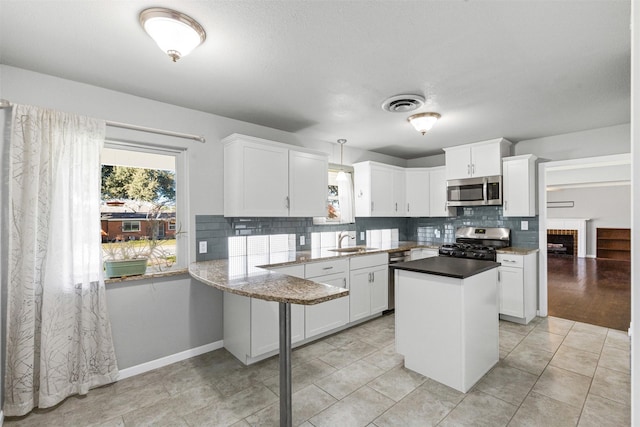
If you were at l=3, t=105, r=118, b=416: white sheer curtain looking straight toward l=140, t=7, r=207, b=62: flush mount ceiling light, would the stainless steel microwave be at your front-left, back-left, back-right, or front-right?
front-left

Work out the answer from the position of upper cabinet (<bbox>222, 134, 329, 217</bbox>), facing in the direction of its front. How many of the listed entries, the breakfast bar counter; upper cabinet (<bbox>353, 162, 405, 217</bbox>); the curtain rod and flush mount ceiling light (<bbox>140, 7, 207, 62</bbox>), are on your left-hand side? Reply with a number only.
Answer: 1

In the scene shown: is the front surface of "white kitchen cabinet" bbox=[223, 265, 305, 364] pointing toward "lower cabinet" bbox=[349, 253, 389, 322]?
no

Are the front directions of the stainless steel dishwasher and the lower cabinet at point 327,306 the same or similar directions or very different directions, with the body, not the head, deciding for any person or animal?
same or similar directions

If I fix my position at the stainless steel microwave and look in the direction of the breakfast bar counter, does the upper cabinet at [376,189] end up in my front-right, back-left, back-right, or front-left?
front-right

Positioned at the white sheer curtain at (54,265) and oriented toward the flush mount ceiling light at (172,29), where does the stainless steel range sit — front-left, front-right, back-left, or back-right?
front-left

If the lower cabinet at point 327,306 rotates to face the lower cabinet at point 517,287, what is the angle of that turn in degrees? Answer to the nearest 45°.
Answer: approximately 45° to its left

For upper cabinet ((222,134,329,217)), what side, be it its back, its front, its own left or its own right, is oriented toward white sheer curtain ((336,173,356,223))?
left

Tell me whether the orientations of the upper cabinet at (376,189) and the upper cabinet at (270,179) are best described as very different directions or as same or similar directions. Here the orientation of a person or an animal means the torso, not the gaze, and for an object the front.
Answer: same or similar directions

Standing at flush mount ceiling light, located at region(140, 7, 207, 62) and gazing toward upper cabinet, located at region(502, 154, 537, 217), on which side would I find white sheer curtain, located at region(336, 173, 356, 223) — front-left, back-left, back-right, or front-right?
front-left

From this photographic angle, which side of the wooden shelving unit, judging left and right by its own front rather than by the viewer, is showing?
front

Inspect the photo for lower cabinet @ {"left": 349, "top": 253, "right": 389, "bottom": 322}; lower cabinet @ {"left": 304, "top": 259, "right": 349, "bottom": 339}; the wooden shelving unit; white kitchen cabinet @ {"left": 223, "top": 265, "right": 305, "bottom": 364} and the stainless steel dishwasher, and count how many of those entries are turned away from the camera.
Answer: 0

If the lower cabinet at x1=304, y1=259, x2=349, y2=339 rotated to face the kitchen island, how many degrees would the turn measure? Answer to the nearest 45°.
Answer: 0° — it already faces it

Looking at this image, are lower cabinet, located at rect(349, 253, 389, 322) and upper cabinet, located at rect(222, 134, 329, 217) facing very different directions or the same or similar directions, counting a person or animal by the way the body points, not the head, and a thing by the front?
same or similar directions

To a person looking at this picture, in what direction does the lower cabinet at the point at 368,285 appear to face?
facing the viewer and to the right of the viewer

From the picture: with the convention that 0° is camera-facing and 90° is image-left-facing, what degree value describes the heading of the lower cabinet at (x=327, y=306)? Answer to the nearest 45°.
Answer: approximately 315°

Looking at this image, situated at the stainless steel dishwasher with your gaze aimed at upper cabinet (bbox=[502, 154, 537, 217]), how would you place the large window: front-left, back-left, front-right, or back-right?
back-right

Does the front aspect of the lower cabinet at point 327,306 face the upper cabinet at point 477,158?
no
